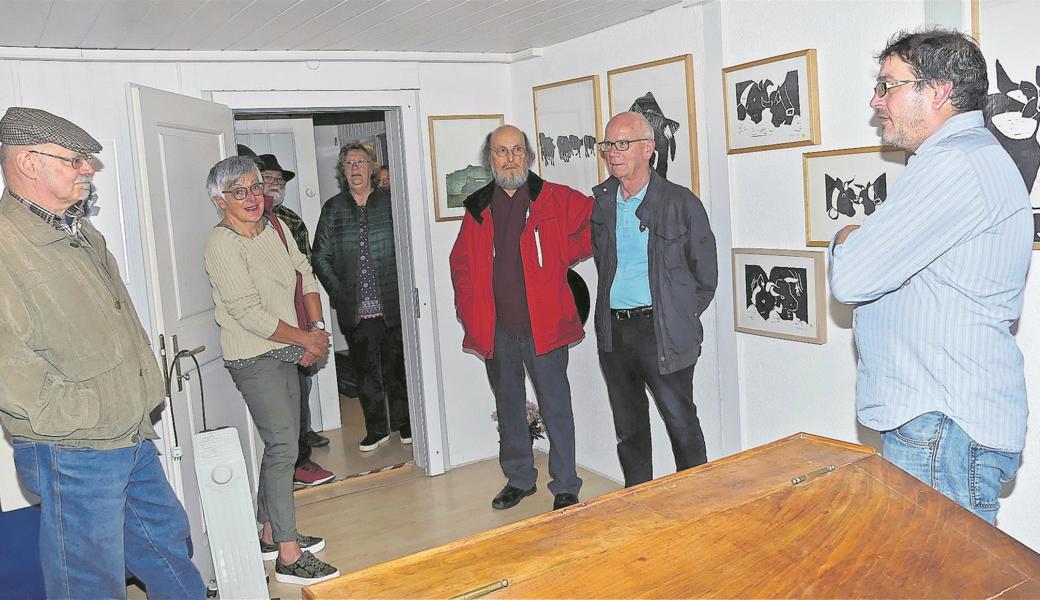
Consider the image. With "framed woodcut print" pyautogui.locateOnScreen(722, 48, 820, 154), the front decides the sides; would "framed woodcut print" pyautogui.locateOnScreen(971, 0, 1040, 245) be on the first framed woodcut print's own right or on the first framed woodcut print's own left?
on the first framed woodcut print's own left

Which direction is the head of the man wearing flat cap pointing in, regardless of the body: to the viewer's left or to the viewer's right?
to the viewer's right

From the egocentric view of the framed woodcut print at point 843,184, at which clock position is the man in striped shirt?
The man in striped shirt is roughly at 10 o'clock from the framed woodcut print.

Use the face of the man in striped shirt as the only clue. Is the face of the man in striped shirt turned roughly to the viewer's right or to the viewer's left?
to the viewer's left

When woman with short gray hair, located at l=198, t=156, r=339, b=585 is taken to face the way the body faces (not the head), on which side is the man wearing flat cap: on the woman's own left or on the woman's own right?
on the woman's own right

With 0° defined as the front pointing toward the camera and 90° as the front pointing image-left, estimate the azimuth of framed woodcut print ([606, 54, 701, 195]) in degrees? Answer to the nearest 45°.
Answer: approximately 45°

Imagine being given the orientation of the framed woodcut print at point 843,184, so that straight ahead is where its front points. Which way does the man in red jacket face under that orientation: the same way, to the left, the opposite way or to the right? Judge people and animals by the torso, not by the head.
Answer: to the left
